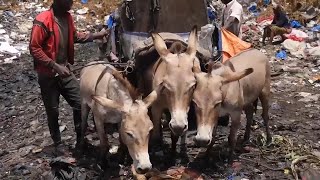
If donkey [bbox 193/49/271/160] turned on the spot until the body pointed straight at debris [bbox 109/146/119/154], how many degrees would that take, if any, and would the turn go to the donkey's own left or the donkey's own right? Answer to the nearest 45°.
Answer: approximately 45° to the donkey's own right

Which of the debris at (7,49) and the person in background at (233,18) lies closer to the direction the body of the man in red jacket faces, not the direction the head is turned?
the person in background

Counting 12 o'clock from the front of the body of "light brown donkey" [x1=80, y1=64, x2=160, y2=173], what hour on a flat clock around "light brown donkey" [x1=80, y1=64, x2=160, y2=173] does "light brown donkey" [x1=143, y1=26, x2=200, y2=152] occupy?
"light brown donkey" [x1=143, y1=26, x2=200, y2=152] is roughly at 10 o'clock from "light brown donkey" [x1=80, y1=64, x2=160, y2=173].

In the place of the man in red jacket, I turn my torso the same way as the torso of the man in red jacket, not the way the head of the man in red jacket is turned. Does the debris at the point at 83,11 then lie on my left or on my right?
on my left
